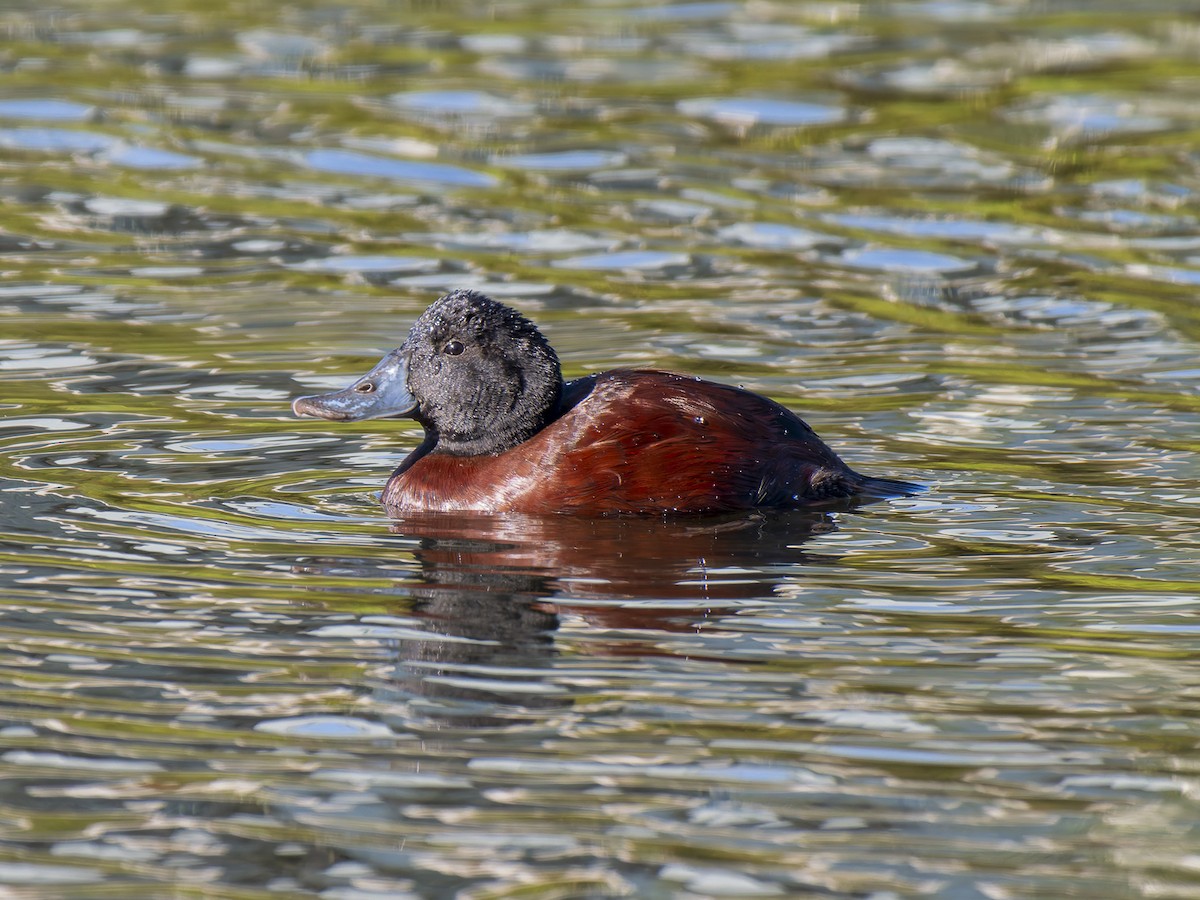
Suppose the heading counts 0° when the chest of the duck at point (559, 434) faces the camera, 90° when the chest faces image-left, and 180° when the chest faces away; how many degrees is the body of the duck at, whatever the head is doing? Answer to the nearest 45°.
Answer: approximately 90°
